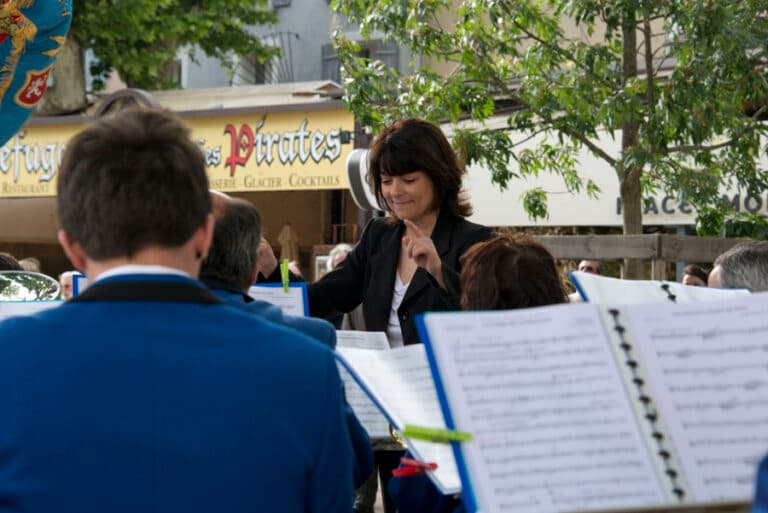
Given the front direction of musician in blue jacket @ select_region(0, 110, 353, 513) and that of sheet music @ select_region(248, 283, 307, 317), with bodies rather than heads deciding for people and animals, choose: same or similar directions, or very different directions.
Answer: very different directions

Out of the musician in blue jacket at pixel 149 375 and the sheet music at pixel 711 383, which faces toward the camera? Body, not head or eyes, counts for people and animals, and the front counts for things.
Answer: the sheet music

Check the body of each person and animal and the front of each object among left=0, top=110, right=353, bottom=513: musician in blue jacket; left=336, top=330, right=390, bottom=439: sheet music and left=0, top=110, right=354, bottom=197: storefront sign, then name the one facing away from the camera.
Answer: the musician in blue jacket

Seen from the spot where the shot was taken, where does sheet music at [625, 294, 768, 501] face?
facing the viewer

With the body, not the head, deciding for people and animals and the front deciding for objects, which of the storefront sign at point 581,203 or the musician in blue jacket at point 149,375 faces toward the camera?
the storefront sign

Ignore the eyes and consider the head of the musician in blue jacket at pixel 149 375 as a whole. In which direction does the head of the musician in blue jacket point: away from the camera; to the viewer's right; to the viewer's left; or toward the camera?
away from the camera

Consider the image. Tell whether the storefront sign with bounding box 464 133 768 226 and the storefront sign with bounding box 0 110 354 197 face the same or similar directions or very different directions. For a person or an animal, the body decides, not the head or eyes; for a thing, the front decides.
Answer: same or similar directions

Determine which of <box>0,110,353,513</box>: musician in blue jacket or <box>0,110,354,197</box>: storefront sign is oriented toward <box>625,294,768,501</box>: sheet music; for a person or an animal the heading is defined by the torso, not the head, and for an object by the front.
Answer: the storefront sign

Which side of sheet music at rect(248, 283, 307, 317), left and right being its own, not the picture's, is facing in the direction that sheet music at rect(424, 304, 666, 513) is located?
front

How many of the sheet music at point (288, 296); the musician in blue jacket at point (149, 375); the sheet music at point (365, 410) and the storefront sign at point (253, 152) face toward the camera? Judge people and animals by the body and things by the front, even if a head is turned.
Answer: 3

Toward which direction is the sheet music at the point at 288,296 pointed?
toward the camera

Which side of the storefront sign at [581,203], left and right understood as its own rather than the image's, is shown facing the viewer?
front

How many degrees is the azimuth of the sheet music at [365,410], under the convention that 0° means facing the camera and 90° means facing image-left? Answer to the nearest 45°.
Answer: approximately 0°

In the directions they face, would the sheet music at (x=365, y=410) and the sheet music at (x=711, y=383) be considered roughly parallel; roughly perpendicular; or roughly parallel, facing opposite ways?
roughly parallel

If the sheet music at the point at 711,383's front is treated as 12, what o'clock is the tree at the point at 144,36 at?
The tree is roughly at 5 o'clock from the sheet music.

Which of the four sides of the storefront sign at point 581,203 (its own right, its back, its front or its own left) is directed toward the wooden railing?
front

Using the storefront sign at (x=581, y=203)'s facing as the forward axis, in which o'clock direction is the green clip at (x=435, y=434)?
The green clip is roughly at 12 o'clock from the storefront sign.

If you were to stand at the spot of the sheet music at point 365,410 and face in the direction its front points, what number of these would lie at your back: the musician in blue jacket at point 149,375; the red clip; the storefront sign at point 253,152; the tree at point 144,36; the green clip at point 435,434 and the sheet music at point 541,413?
2

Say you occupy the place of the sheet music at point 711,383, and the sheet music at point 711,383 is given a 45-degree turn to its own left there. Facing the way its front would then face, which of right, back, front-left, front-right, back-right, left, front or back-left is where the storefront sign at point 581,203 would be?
back-left

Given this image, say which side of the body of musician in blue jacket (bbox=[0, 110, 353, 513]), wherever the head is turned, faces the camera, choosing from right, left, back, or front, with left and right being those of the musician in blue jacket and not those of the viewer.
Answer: back
